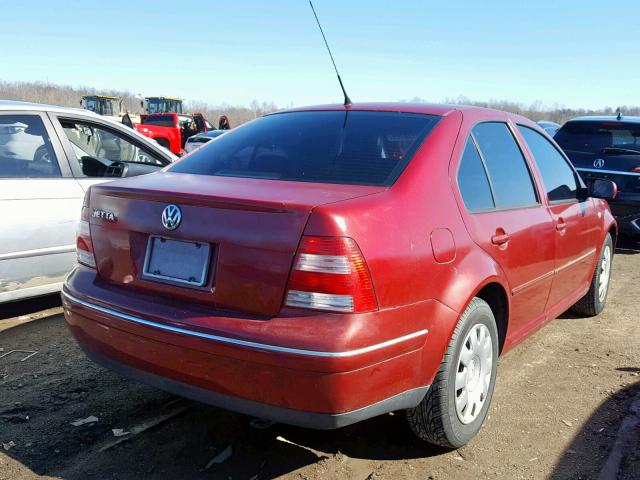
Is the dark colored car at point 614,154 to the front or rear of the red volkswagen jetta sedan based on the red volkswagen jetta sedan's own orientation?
to the front

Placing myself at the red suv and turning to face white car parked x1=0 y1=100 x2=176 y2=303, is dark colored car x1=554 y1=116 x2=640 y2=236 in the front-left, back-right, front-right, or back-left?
front-left

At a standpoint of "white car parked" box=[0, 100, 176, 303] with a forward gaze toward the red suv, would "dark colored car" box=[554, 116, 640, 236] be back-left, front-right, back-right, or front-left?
front-right

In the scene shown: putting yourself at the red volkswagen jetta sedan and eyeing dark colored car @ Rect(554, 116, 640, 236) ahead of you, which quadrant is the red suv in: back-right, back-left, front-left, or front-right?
front-left

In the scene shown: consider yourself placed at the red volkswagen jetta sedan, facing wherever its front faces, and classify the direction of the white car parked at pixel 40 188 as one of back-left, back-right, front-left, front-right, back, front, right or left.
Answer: left

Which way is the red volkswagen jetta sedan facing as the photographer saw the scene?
facing away from the viewer and to the right of the viewer
